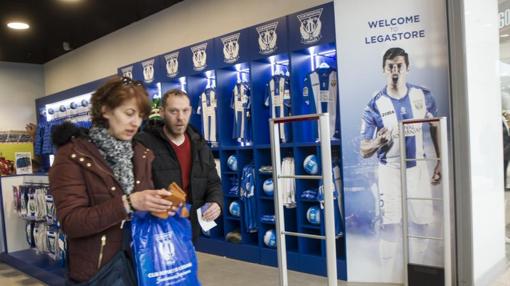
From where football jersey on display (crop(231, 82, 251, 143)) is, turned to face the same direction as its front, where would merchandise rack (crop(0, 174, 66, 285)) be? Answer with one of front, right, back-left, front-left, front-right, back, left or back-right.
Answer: front-right

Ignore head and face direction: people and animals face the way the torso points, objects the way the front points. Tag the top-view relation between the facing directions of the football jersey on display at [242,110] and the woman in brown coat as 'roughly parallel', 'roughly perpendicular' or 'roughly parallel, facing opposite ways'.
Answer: roughly perpendicular

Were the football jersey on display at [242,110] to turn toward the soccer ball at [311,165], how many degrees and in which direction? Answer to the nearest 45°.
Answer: approximately 90° to its left

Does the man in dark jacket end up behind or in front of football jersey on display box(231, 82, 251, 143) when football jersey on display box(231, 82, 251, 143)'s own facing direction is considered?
in front

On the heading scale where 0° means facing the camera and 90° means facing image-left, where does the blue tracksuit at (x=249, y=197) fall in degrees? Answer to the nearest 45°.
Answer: approximately 45°

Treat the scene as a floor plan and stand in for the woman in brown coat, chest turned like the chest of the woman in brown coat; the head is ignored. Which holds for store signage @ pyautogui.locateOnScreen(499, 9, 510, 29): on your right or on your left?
on your left

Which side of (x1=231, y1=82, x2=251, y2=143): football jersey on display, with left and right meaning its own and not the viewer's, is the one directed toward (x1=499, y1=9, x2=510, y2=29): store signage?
left

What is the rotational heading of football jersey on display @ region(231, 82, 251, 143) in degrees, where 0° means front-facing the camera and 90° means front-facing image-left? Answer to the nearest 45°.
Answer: approximately 45°

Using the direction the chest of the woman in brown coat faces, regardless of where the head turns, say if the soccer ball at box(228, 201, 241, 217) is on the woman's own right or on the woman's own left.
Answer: on the woman's own left
